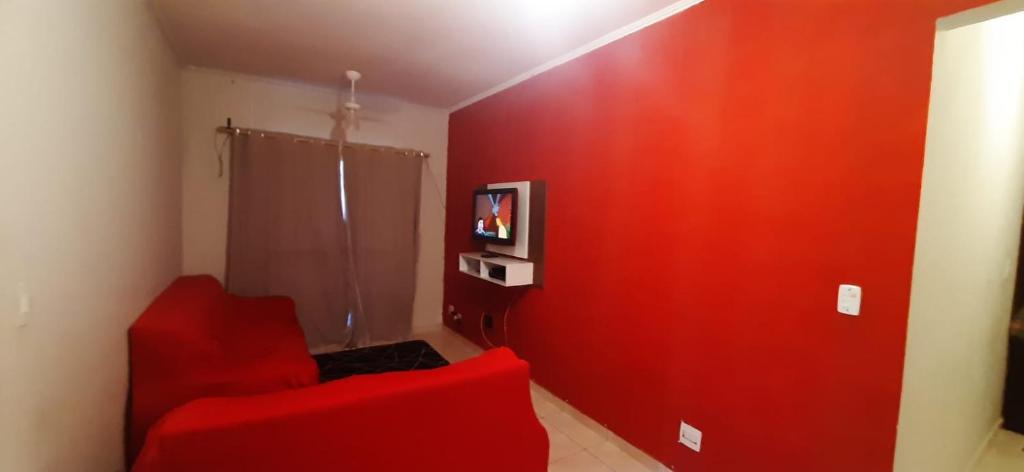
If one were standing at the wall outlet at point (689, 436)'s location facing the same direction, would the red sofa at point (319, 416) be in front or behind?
in front

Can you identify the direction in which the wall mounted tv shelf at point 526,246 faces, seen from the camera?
facing the viewer and to the left of the viewer

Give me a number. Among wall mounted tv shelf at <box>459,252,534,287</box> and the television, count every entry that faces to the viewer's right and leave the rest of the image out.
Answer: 0

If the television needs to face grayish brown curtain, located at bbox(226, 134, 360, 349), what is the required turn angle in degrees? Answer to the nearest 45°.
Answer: approximately 45° to its right

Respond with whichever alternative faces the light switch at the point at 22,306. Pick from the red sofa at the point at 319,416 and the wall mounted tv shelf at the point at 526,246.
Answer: the wall mounted tv shelf

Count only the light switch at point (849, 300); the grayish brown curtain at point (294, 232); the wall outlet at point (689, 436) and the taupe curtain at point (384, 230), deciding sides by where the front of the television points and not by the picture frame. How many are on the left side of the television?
2

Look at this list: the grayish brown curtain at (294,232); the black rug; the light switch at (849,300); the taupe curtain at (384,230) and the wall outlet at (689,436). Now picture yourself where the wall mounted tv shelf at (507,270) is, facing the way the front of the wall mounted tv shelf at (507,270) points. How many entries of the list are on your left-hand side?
2

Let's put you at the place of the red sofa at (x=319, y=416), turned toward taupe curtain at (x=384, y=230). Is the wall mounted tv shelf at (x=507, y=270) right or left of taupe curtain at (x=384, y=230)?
right

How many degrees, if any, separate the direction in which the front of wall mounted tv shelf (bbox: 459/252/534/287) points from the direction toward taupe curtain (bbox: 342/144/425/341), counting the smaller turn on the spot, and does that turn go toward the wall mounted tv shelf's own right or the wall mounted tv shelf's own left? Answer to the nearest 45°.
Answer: approximately 90° to the wall mounted tv shelf's own right

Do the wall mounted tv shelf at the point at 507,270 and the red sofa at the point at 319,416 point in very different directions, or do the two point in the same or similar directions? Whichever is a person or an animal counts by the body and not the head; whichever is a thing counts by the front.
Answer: very different directions

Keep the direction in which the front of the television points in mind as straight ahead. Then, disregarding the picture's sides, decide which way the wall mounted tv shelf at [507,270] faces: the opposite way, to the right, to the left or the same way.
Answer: the same way

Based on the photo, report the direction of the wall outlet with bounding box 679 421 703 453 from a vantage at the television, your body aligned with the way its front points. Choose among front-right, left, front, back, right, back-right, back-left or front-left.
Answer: left

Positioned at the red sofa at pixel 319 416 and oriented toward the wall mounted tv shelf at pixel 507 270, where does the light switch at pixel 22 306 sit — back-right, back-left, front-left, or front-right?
back-left
